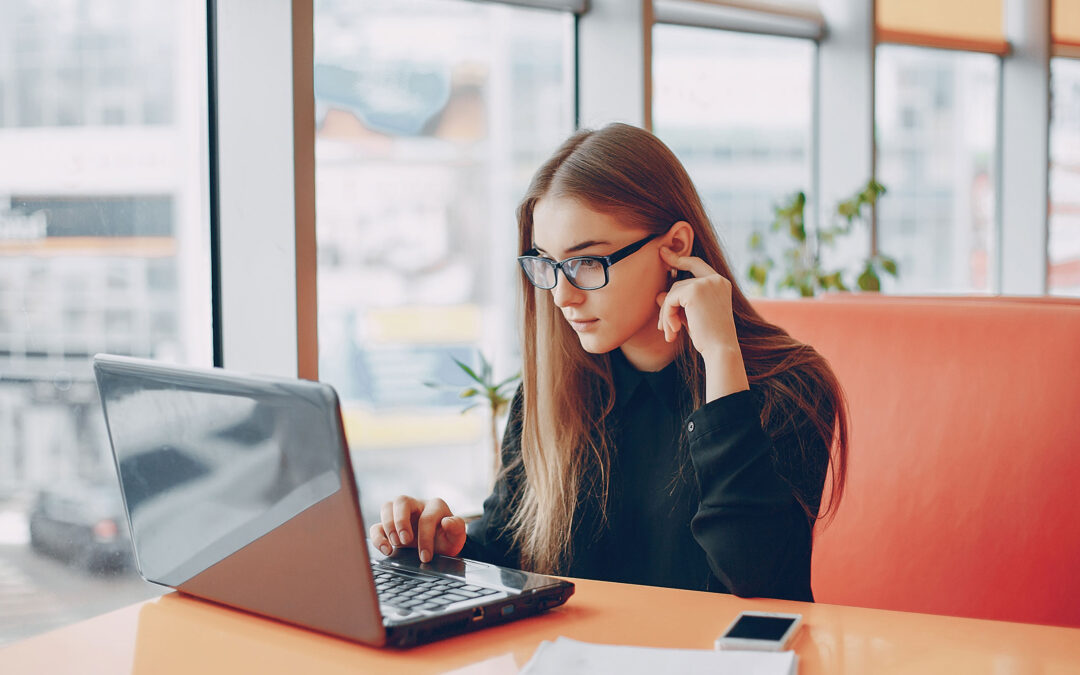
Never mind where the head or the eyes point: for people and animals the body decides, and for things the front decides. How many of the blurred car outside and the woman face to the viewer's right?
0

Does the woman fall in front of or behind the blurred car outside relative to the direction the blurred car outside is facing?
behind

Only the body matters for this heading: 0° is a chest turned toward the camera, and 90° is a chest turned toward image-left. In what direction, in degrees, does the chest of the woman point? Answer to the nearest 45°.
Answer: approximately 45°

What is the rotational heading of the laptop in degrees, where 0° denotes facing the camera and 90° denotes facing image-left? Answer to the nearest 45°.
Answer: approximately 225°

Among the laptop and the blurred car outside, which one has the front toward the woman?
the laptop

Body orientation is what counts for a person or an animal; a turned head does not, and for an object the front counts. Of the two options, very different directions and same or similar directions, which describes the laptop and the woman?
very different directions

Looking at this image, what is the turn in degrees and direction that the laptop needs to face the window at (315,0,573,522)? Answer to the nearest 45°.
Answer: approximately 45° to its left

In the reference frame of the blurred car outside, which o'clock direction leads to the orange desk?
The orange desk is roughly at 7 o'clock from the blurred car outside.

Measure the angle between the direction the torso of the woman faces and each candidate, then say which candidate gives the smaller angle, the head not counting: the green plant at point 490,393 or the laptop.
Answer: the laptop

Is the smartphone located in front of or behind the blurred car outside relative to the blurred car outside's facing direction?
behind

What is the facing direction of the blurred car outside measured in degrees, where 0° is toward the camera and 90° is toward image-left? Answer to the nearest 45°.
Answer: approximately 135°
